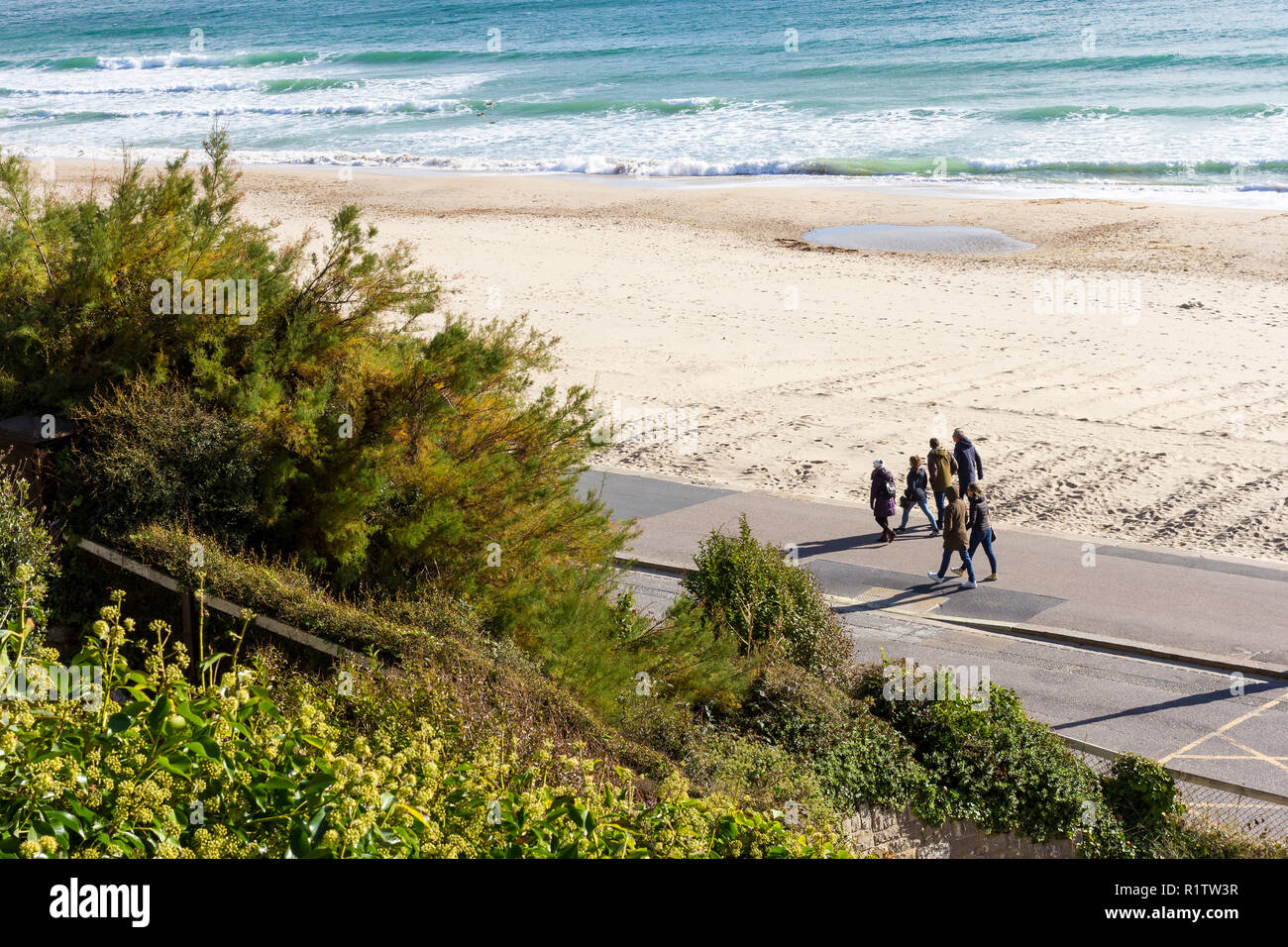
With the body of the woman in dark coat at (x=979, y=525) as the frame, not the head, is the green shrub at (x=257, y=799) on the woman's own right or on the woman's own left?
on the woman's own left

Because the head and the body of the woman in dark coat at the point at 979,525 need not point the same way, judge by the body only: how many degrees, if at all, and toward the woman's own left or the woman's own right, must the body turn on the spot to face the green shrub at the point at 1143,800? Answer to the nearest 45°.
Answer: approximately 135° to the woman's own left

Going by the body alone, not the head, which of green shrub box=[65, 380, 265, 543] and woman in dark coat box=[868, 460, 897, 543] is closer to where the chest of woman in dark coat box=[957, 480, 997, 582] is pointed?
the woman in dark coat

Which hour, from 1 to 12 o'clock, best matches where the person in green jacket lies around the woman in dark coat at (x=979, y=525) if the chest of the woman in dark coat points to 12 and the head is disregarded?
The person in green jacket is roughly at 1 o'clock from the woman in dark coat.

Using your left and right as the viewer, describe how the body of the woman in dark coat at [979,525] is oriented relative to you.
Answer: facing away from the viewer and to the left of the viewer

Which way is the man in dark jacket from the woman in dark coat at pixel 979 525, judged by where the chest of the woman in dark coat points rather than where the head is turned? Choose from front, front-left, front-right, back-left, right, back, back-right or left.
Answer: front-right

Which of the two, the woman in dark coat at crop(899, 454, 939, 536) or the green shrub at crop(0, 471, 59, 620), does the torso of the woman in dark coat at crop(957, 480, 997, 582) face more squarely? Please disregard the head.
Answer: the woman in dark coat

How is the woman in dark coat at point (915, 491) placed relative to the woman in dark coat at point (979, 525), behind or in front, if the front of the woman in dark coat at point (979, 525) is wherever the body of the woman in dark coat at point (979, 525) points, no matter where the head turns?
in front
